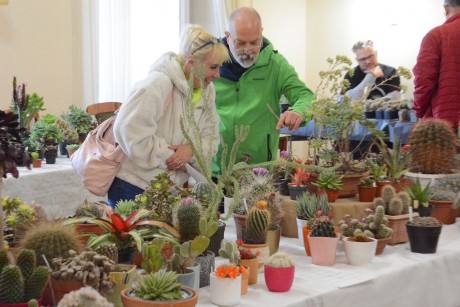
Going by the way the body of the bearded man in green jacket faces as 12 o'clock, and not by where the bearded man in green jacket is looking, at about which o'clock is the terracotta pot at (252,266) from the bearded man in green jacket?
The terracotta pot is roughly at 12 o'clock from the bearded man in green jacket.

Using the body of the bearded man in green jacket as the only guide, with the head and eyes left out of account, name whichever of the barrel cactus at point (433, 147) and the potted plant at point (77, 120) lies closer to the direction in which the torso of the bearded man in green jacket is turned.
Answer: the barrel cactus

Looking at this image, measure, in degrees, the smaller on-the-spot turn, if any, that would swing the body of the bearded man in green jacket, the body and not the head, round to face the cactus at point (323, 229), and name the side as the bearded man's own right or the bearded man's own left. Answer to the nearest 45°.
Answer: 0° — they already face it

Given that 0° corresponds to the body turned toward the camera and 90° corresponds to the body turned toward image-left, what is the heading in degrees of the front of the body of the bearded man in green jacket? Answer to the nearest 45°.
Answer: approximately 0°

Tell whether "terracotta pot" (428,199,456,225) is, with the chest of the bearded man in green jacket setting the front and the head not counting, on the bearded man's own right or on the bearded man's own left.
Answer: on the bearded man's own left

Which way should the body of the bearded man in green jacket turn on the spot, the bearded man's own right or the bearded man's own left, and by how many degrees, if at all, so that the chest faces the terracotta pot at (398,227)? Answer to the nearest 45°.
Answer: approximately 45° to the bearded man's own left

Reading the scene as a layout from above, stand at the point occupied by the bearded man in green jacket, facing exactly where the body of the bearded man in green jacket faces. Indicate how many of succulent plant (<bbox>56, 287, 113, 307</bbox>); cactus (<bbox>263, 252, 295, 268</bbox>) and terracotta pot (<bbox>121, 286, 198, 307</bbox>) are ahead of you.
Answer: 3

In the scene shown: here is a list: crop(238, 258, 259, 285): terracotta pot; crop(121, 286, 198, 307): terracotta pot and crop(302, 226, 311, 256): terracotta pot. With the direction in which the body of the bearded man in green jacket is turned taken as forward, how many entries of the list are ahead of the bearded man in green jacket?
3
